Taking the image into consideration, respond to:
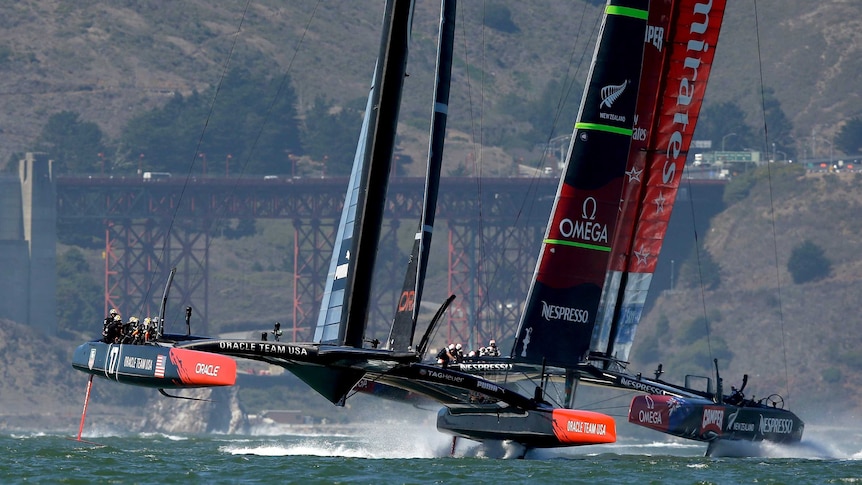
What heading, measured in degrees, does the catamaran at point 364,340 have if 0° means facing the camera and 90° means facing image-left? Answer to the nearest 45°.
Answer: approximately 315°
